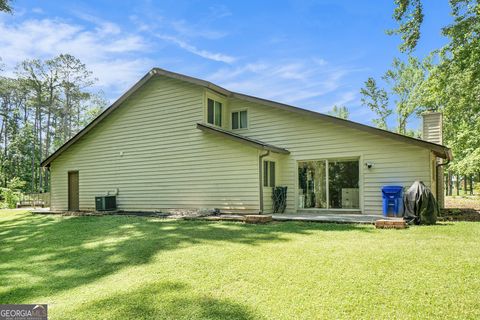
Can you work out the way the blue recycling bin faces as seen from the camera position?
facing the viewer

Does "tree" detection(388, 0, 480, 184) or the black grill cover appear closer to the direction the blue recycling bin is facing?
the black grill cover

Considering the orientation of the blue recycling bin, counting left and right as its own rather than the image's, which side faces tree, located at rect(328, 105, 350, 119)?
back

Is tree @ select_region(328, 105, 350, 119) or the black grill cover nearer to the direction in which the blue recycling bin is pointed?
the black grill cover

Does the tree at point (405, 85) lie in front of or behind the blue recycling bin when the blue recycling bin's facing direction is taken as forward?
behind

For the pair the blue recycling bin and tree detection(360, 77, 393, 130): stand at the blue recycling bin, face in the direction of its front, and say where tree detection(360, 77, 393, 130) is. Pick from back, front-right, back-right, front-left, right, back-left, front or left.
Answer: back

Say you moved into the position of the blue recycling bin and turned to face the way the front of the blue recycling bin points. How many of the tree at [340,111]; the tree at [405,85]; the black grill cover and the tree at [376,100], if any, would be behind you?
3

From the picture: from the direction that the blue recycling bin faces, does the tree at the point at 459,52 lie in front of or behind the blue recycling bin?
behind
